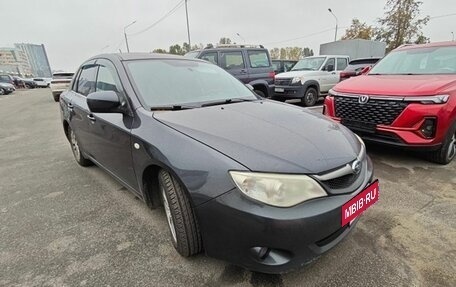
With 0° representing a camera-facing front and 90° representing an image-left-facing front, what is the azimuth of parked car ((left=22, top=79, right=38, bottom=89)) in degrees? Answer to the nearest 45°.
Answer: approximately 315°

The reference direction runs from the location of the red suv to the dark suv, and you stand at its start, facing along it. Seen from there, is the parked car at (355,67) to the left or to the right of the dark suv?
right

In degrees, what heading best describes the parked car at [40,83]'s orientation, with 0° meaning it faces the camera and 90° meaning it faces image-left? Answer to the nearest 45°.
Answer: approximately 315°

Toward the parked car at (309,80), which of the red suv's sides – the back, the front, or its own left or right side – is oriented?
right

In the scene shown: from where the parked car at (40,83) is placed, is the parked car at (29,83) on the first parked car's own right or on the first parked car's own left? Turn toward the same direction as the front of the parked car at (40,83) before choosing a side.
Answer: on the first parked car's own right

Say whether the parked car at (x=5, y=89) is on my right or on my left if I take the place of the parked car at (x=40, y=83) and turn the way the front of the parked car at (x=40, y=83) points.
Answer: on my right

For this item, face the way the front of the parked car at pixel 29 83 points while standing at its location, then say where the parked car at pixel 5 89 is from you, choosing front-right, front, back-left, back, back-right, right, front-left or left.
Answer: front-right

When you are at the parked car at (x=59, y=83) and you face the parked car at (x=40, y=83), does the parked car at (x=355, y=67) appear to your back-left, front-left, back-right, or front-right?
back-right

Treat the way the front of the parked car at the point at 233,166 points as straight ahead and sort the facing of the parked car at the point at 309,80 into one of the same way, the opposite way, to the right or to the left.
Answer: to the right

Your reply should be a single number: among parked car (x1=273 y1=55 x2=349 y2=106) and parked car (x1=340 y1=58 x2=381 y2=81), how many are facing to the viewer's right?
0
